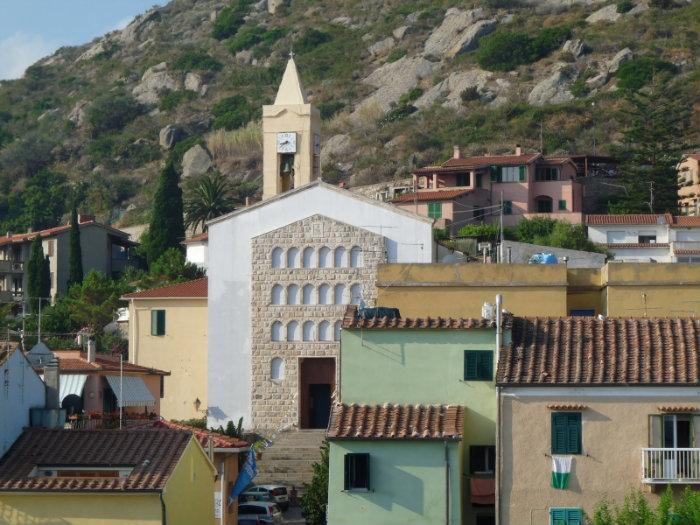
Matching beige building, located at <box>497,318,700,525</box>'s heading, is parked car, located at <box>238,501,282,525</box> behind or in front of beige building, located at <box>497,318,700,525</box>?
behind

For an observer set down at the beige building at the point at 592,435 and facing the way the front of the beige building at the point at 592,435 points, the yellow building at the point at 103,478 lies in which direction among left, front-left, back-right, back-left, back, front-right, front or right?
right

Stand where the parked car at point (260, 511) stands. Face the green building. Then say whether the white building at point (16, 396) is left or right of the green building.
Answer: right

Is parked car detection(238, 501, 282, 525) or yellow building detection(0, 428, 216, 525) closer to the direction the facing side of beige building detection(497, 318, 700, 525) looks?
the yellow building

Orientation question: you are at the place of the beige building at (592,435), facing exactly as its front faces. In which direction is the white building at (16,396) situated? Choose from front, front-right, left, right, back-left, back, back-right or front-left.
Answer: right

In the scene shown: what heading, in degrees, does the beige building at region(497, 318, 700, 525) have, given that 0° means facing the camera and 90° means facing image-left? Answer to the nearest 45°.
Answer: approximately 0°

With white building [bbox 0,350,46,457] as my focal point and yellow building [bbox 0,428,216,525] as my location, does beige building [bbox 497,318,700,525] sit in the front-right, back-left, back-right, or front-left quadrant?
back-right

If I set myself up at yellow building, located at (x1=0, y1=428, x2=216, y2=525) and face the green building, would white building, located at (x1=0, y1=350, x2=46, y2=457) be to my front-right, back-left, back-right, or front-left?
back-left

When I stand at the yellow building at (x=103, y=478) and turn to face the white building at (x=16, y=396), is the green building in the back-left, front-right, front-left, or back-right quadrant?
back-right

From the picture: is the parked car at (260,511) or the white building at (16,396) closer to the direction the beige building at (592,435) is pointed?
the white building

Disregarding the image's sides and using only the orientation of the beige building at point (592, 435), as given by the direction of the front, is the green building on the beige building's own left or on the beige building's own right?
on the beige building's own right
